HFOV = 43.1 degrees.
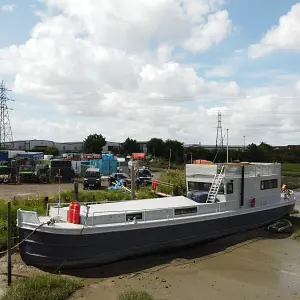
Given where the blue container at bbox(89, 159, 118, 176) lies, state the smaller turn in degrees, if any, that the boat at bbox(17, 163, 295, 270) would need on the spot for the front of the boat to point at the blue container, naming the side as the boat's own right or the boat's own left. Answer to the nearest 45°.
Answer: approximately 135° to the boat's own right

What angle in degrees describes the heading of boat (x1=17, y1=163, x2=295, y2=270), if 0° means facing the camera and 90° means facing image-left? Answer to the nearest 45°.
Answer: approximately 45°
